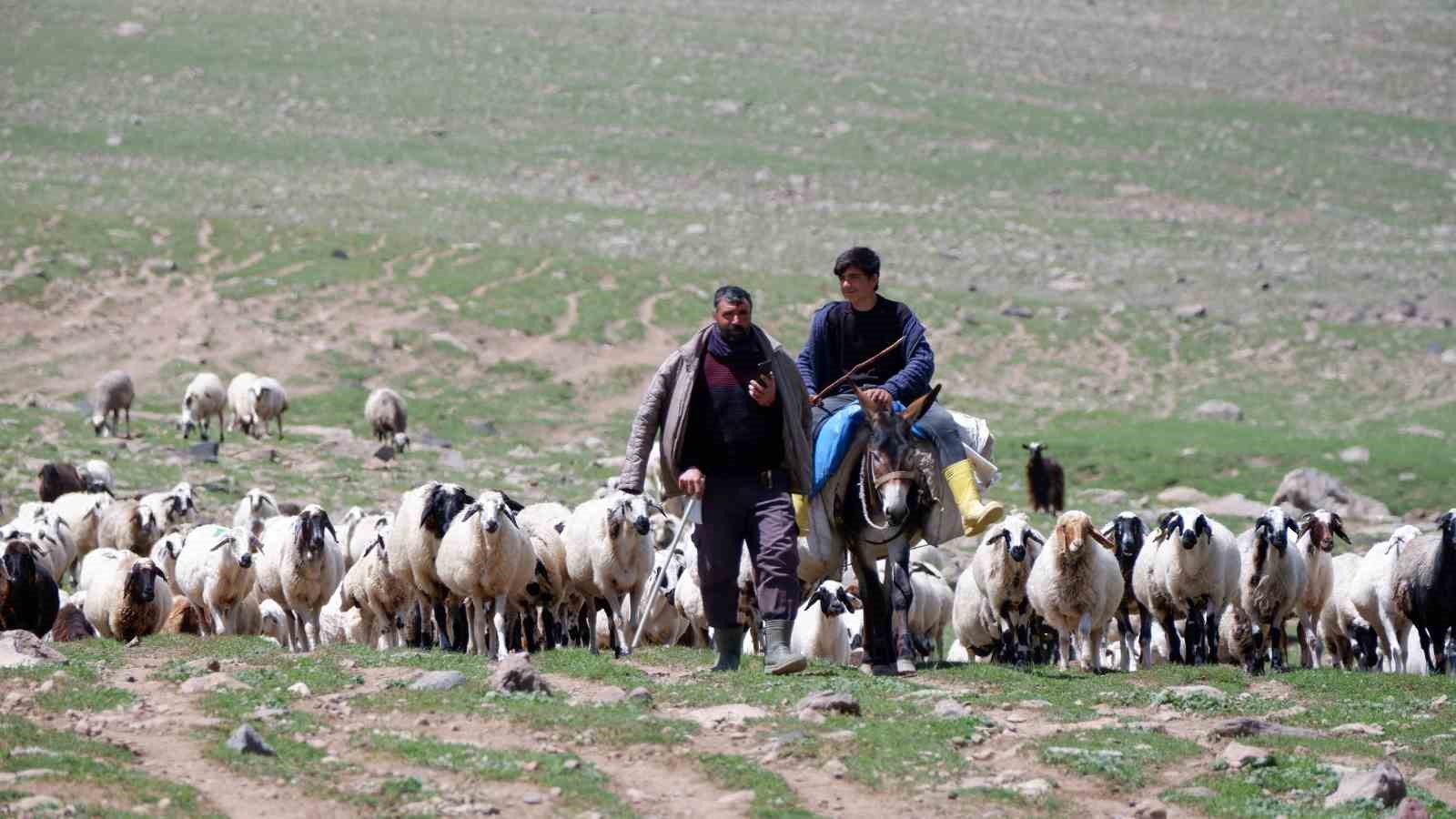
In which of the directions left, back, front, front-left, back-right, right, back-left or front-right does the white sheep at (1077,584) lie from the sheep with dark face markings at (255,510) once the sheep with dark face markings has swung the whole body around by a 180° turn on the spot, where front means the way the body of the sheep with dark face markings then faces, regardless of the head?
back-right

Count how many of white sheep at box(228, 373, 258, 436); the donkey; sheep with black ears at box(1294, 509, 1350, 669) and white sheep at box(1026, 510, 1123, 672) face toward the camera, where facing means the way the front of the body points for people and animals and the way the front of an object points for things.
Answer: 4

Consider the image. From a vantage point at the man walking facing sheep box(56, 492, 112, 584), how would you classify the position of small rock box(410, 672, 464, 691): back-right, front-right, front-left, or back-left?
front-left

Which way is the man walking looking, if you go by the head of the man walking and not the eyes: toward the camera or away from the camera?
toward the camera

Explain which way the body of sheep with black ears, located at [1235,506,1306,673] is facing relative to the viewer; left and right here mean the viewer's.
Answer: facing the viewer

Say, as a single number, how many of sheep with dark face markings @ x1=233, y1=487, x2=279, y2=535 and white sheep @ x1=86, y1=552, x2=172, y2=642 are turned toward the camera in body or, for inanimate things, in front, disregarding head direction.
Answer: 2

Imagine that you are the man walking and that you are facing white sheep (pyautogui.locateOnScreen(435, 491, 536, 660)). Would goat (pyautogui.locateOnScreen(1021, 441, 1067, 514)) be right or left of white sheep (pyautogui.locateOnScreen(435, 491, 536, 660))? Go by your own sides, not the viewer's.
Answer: right

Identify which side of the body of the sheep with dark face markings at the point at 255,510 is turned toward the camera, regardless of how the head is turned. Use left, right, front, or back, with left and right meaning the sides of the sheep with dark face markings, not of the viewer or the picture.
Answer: front

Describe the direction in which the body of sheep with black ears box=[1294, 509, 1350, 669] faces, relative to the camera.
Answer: toward the camera

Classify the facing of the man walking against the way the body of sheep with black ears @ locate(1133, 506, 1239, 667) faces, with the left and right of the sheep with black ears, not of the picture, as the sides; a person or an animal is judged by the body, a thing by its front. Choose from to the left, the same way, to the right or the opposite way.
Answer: the same way

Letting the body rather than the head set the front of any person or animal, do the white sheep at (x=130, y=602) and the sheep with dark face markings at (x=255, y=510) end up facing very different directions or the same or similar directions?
same or similar directions

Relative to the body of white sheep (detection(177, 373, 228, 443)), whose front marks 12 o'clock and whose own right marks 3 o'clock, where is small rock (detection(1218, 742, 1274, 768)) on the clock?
The small rock is roughly at 10 o'clock from the white sheep.

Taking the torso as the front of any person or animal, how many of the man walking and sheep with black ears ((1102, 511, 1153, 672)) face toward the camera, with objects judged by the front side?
2

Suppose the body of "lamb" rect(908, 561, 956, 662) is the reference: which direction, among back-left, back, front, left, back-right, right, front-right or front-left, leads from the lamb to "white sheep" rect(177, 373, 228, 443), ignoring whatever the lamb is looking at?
right

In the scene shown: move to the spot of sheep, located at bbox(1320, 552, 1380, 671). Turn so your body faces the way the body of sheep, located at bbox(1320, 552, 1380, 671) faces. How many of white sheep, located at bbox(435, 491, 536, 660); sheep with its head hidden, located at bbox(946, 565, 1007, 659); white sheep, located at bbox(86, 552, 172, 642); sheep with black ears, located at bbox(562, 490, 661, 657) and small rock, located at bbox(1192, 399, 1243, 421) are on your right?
4

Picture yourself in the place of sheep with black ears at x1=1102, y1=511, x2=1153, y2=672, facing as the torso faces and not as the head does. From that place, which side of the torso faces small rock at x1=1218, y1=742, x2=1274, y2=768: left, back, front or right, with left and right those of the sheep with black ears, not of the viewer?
front

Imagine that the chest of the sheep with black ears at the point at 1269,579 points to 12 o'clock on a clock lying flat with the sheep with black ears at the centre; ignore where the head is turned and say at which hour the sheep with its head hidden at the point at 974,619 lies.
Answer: The sheep with its head hidden is roughly at 4 o'clock from the sheep with black ears.

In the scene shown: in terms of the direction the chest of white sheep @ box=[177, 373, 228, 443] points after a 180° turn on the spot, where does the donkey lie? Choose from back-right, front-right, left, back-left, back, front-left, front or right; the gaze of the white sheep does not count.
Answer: back-right
